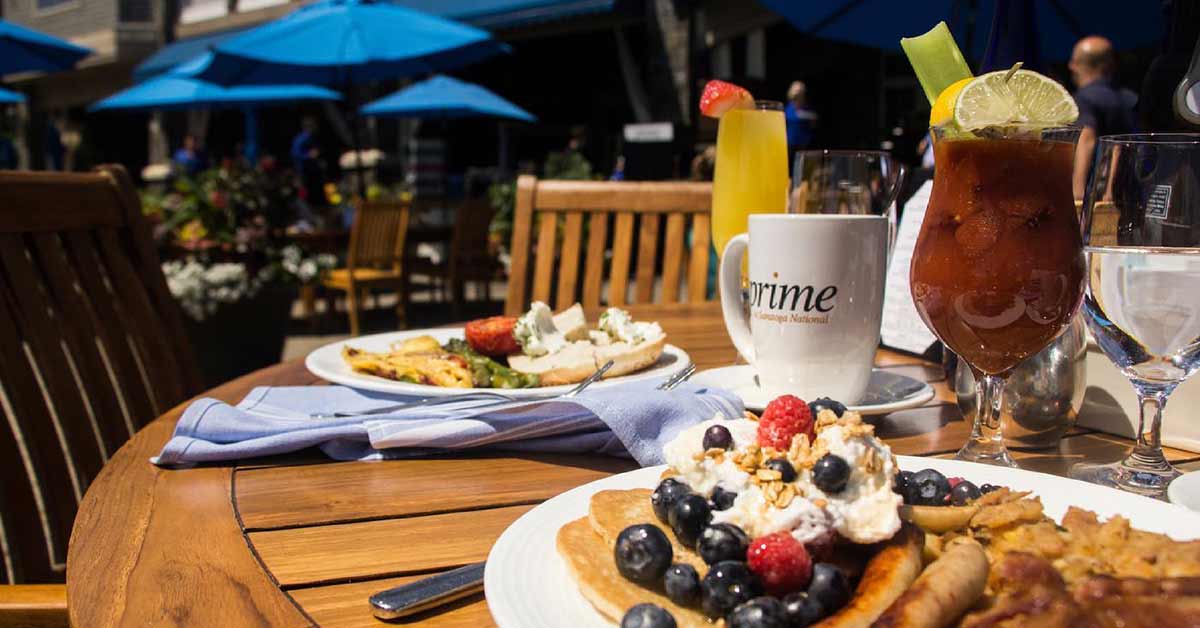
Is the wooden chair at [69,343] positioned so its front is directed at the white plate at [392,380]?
yes

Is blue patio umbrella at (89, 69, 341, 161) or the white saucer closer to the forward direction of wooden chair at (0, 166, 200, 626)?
the white saucer

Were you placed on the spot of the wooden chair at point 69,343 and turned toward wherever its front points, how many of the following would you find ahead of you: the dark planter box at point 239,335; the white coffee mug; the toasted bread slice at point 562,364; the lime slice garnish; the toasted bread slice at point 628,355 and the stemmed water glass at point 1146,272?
5

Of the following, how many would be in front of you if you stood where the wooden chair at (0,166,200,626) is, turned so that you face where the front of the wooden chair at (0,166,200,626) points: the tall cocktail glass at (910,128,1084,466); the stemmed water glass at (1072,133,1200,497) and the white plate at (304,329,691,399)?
3

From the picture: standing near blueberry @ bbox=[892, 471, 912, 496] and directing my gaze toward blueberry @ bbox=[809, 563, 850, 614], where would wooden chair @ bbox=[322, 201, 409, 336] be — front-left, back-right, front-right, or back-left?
back-right

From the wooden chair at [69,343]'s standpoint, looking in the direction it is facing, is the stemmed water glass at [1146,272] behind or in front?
in front

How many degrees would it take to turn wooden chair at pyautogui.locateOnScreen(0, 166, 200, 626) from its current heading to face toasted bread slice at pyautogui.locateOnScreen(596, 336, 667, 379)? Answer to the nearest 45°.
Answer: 0° — it already faces it

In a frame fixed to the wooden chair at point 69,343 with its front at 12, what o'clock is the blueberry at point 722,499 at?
The blueberry is roughly at 1 o'clock from the wooden chair.

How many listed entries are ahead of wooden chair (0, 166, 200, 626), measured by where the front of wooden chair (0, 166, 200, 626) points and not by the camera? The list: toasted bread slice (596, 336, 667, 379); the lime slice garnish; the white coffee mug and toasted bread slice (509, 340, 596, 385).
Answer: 4

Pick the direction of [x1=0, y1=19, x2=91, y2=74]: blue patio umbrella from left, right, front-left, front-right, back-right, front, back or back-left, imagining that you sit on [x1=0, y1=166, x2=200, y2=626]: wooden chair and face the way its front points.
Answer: back-left

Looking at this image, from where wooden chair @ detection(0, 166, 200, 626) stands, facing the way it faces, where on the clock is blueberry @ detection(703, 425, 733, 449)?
The blueberry is roughly at 1 o'clock from the wooden chair.

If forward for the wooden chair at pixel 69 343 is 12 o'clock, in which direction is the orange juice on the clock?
The orange juice is roughly at 11 o'clock from the wooden chair.

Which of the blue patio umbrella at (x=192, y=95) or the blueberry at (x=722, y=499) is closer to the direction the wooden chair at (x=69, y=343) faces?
the blueberry

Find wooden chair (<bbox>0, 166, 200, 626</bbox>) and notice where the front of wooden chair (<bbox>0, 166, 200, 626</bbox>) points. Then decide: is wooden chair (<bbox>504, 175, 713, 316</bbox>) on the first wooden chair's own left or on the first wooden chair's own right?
on the first wooden chair's own left

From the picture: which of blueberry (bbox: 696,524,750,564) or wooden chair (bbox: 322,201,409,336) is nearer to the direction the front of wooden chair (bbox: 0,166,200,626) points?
the blueberry

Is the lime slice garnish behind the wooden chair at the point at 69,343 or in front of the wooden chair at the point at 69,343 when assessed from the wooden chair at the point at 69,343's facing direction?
in front
